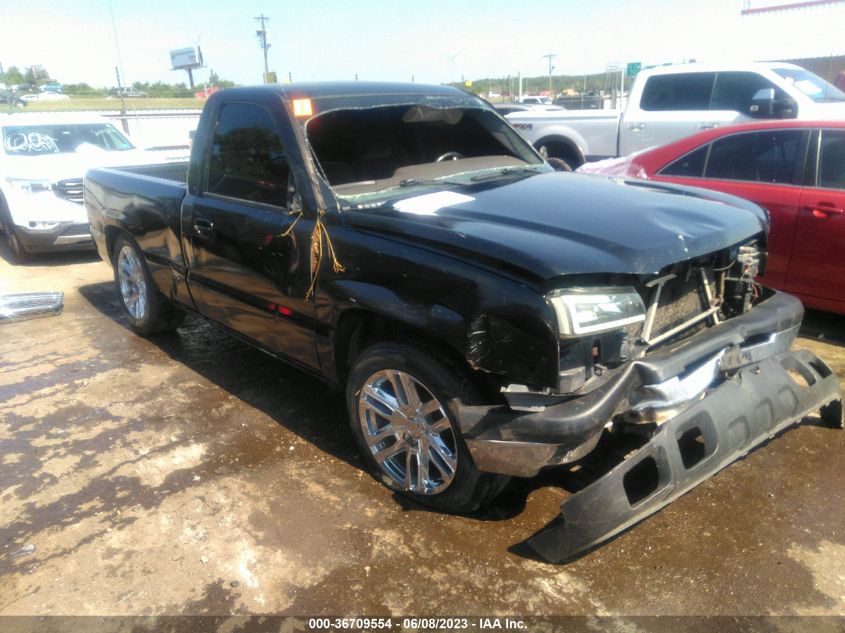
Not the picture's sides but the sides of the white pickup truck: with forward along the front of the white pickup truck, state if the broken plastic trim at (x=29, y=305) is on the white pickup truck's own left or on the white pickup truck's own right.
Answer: on the white pickup truck's own right

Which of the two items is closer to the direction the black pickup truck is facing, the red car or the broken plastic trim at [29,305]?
the red car

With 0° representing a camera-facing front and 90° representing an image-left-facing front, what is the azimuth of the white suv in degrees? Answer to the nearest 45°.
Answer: approximately 315°

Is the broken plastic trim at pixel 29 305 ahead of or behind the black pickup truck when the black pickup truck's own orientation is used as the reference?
behind

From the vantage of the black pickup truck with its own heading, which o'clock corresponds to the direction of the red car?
The red car is roughly at 9 o'clock from the black pickup truck.
